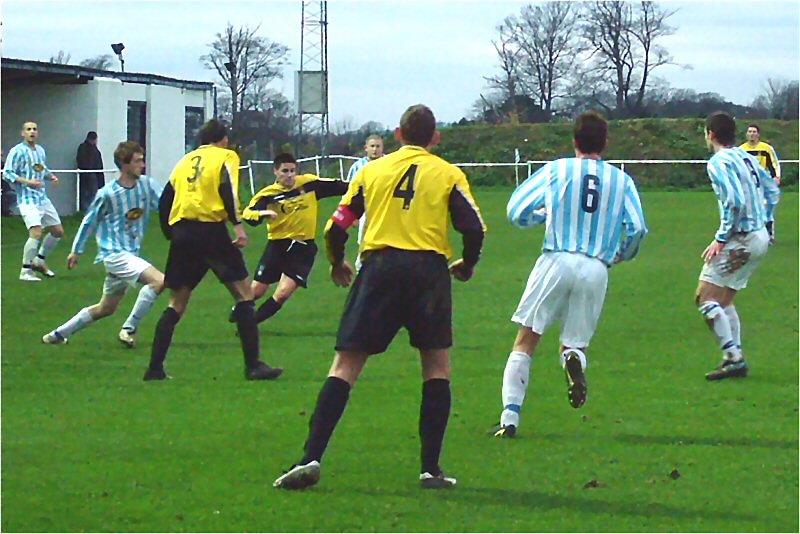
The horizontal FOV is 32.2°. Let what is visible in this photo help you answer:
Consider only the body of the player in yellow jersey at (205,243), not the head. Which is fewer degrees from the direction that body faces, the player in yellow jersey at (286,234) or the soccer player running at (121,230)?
the player in yellow jersey

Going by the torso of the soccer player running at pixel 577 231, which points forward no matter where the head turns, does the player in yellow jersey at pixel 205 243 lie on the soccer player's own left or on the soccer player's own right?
on the soccer player's own left

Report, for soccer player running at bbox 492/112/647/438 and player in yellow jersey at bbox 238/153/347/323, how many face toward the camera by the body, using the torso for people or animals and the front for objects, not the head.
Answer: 1

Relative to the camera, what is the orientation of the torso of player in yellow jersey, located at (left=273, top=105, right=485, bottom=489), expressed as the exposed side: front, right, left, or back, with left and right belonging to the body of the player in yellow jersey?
back

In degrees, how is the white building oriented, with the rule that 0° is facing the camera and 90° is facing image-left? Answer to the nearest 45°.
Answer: approximately 315°

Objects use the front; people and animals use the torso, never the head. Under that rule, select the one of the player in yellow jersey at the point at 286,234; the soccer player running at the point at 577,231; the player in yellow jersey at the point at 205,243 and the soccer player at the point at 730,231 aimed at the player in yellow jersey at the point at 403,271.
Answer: the player in yellow jersey at the point at 286,234

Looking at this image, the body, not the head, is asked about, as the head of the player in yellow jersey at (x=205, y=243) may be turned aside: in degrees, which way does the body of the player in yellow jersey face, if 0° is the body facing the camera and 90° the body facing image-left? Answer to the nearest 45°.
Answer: approximately 225°

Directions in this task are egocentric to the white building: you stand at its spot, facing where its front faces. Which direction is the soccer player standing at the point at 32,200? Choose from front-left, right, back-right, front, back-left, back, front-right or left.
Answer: front-right

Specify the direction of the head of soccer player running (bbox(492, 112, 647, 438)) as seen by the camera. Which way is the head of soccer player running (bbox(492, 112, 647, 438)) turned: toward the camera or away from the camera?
away from the camera

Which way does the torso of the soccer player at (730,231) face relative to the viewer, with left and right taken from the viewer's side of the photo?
facing away from the viewer and to the left of the viewer

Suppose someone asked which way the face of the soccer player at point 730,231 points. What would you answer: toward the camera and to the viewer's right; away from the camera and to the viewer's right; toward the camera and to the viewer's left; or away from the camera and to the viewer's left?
away from the camera and to the viewer's left

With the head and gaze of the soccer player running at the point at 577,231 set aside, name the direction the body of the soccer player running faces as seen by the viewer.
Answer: away from the camera
